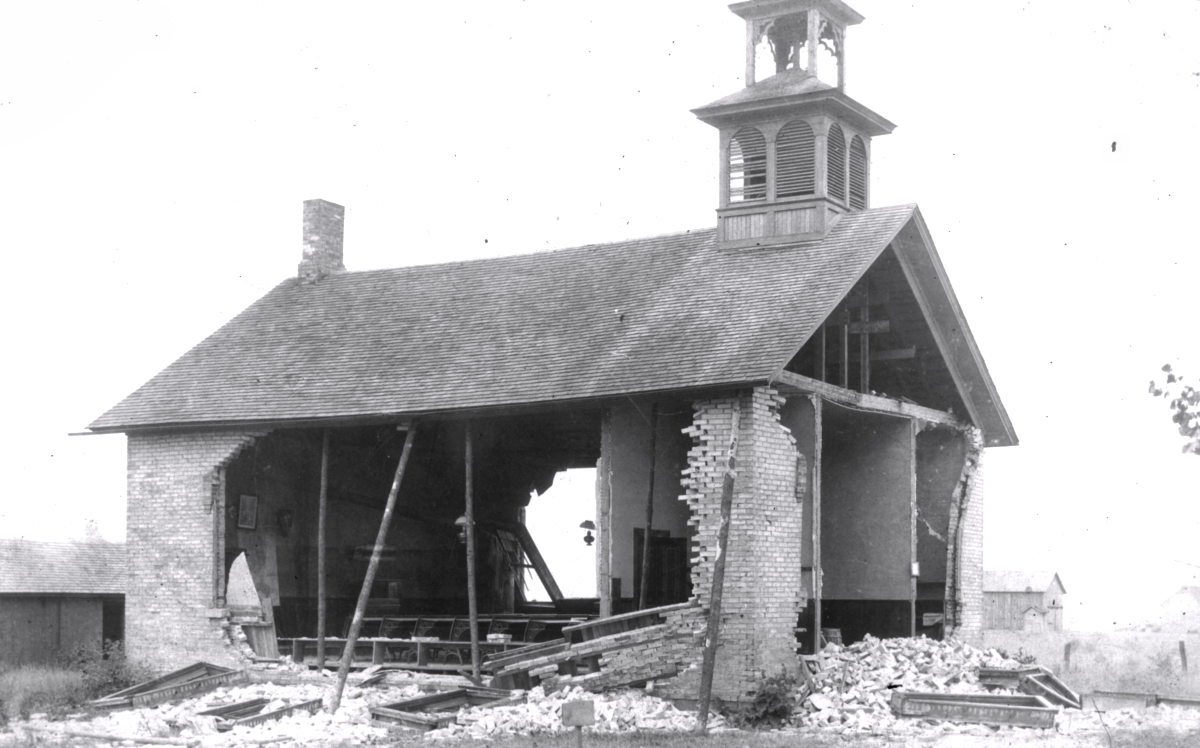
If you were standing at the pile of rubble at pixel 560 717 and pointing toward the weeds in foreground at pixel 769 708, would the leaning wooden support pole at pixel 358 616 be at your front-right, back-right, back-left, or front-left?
back-left

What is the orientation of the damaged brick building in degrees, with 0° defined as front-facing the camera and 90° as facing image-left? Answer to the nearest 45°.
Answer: approximately 315°

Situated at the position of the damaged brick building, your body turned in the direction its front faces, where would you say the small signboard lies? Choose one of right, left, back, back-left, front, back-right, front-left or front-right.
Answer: front-right

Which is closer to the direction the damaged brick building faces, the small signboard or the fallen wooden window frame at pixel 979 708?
the fallen wooden window frame

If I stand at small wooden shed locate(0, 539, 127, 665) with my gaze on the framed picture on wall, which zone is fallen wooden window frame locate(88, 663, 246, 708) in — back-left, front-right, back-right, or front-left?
front-right

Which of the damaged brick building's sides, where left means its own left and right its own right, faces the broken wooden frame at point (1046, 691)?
front

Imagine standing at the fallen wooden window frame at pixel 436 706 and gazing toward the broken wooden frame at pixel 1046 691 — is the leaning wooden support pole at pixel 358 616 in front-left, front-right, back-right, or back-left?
back-left

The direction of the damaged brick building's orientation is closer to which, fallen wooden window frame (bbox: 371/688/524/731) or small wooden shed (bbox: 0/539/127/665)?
the fallen wooden window frame

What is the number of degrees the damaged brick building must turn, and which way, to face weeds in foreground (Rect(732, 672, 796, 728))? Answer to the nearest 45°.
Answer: approximately 45° to its right

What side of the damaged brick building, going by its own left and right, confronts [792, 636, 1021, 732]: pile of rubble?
front

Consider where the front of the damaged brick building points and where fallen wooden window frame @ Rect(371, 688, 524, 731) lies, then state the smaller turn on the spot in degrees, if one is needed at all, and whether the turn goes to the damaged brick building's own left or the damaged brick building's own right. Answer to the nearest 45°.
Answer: approximately 90° to the damaged brick building's own right

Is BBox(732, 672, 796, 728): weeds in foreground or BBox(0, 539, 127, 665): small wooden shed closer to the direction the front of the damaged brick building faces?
the weeds in foreground
